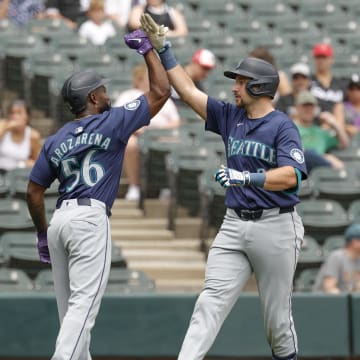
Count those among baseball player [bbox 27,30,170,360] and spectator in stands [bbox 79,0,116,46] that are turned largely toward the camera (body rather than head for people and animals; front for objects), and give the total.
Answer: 1

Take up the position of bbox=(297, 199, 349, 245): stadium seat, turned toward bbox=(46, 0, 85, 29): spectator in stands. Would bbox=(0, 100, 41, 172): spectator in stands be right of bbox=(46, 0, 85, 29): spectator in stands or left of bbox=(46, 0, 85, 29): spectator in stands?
left

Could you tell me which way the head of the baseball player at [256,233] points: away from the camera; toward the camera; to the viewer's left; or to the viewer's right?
to the viewer's left

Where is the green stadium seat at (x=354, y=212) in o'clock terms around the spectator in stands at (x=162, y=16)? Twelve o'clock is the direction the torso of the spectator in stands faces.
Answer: The green stadium seat is roughly at 11 o'clock from the spectator in stands.

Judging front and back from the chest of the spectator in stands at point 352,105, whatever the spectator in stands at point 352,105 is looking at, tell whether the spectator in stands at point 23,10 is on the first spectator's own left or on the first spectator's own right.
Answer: on the first spectator's own right

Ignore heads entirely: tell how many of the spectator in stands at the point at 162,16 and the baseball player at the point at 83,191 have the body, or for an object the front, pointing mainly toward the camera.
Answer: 1

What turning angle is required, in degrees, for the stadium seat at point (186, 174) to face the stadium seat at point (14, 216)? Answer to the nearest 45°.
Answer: approximately 90° to its right

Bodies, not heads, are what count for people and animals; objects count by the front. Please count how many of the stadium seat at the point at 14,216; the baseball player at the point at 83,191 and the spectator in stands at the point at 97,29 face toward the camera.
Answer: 2

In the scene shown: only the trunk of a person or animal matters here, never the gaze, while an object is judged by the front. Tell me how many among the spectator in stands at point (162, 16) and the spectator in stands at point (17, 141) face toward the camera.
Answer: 2

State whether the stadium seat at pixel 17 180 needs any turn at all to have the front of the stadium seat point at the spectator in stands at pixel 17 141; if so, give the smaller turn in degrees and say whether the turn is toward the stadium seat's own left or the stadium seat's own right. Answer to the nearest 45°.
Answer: approximately 180°

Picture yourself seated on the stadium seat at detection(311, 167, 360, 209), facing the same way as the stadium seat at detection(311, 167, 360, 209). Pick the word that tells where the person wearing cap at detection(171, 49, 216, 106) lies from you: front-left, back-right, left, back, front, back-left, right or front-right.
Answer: back-right

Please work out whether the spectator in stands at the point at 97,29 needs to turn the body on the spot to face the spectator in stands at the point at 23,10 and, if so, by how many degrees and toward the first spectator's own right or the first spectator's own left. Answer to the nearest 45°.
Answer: approximately 135° to the first spectator's own right

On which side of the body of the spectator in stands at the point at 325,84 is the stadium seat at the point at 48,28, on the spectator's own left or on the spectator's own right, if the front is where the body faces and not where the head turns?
on the spectator's own right

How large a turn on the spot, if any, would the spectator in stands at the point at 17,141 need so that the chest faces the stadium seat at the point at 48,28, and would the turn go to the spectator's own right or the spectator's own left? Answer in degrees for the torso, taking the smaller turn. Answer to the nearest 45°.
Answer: approximately 180°
